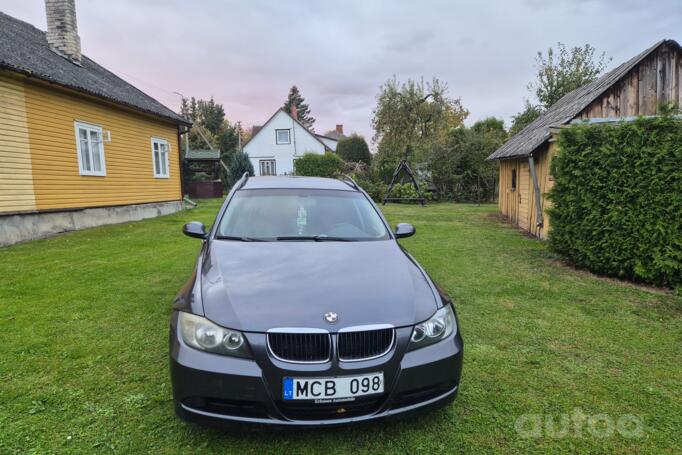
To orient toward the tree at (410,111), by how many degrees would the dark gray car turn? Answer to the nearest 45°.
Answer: approximately 180°

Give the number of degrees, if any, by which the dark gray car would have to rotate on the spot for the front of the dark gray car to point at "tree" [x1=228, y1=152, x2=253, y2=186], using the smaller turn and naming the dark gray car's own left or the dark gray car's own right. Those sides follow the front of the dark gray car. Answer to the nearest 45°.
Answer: approximately 180°

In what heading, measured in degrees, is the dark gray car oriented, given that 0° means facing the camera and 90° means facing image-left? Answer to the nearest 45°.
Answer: approximately 0°

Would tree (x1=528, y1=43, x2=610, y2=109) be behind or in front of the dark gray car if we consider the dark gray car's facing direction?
behind

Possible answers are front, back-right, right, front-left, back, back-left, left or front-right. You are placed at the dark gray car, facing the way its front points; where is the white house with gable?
back

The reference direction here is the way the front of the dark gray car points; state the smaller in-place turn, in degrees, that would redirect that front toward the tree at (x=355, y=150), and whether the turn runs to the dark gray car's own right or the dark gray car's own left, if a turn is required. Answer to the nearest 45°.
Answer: approximately 180°

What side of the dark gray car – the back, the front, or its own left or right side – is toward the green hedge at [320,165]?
back

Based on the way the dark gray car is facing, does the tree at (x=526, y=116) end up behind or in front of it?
behind
